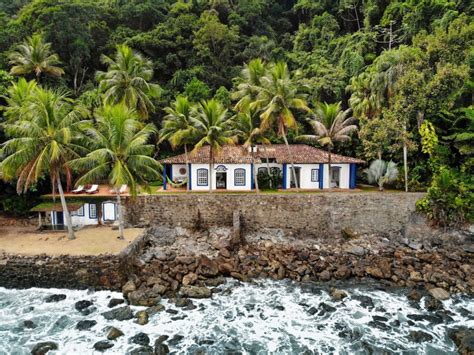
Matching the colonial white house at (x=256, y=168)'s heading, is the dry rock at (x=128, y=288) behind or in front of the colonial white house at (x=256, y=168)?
in front

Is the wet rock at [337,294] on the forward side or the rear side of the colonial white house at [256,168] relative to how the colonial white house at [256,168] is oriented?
on the forward side

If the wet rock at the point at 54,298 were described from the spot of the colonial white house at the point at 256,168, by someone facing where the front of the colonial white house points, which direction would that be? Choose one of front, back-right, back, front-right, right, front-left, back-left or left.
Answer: front-right

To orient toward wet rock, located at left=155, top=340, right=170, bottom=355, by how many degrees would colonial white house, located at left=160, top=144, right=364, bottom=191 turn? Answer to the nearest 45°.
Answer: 0° — it already faces it

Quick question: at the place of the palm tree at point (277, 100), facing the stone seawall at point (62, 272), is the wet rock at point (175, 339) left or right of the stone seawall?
left

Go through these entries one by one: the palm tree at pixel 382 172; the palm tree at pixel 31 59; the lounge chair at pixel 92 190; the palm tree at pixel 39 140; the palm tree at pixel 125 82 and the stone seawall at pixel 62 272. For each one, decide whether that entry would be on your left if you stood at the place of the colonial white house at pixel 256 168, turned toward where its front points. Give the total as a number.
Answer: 1

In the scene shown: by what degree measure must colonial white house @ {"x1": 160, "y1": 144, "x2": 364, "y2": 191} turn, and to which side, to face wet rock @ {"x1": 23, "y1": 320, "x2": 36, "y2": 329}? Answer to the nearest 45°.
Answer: approximately 45° to its right

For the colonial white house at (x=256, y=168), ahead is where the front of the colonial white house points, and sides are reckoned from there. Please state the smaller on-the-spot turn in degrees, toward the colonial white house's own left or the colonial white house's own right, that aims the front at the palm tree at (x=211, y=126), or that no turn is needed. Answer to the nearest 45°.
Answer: approximately 45° to the colonial white house's own right

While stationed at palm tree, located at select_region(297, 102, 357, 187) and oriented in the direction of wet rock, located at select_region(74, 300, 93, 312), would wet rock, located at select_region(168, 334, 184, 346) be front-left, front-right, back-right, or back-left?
front-left

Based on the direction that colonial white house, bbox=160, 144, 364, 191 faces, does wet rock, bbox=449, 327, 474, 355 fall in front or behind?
in front

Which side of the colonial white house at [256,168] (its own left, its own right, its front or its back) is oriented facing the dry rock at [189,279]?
front

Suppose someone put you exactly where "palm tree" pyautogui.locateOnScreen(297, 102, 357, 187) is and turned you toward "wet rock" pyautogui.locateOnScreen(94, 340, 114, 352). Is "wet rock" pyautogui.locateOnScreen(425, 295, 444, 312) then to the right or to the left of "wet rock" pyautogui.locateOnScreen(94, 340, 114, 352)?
left

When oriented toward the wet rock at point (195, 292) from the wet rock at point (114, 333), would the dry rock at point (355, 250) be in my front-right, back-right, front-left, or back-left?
front-right

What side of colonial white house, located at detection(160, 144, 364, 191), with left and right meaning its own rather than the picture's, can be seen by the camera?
front

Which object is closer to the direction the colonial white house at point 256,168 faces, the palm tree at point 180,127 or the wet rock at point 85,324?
the wet rock

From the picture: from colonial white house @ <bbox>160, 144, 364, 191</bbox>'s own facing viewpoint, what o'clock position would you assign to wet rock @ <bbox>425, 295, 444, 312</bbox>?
The wet rock is roughly at 11 o'clock from the colonial white house.
